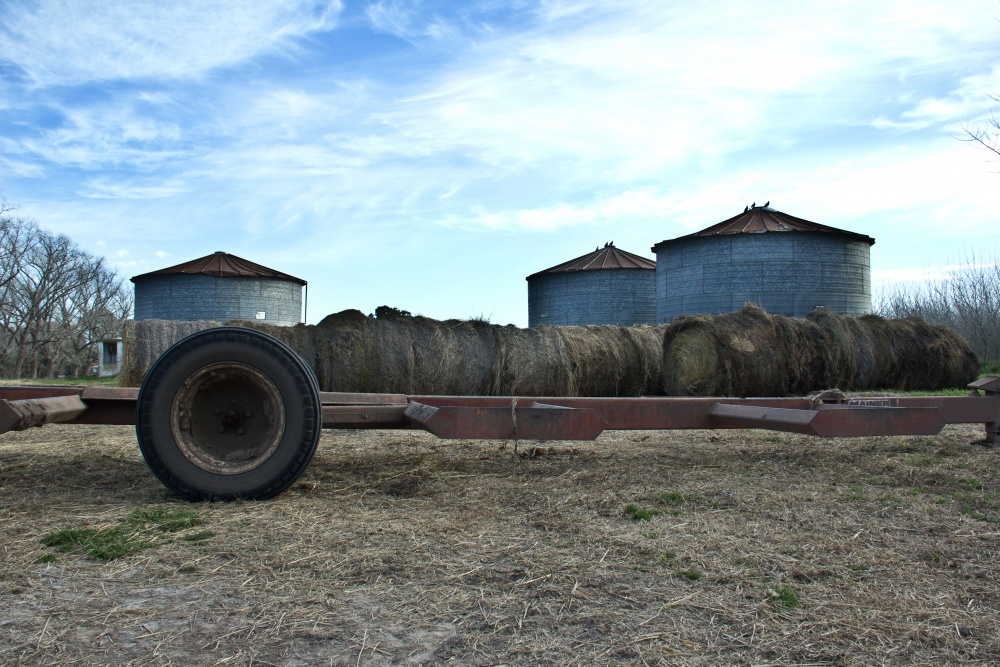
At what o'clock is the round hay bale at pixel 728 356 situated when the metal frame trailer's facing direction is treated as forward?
The round hay bale is roughly at 10 o'clock from the metal frame trailer.

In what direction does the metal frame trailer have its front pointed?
to the viewer's right

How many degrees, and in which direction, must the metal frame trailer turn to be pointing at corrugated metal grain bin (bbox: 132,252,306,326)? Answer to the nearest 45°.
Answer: approximately 90° to its left
